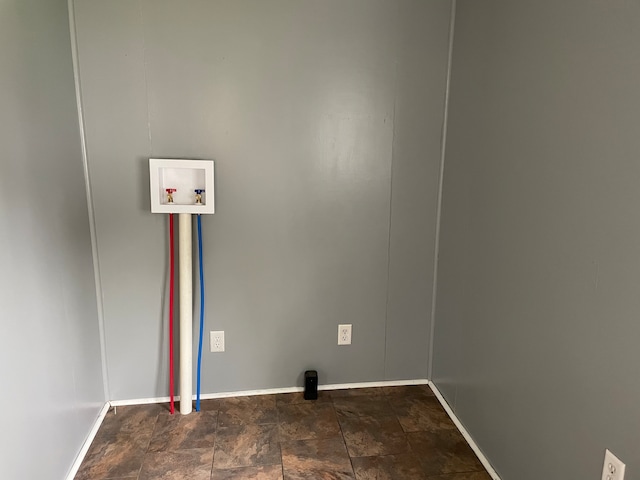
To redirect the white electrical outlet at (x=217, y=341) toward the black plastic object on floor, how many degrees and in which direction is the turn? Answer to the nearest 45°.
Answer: approximately 90° to its left

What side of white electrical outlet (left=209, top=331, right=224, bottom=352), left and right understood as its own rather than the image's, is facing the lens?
front

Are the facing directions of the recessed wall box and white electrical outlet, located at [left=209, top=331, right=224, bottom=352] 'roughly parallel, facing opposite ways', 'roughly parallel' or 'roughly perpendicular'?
roughly parallel

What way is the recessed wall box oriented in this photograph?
toward the camera

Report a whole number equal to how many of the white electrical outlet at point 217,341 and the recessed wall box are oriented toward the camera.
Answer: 2

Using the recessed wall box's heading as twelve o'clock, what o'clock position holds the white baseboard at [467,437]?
The white baseboard is roughly at 10 o'clock from the recessed wall box.
